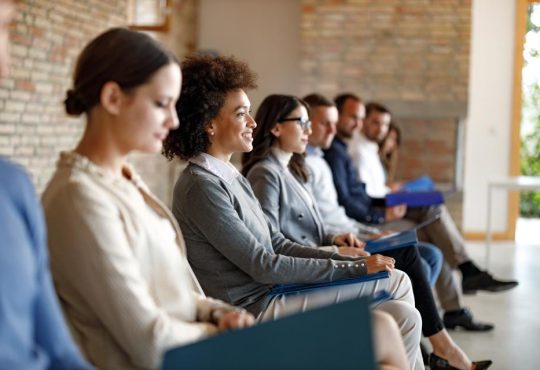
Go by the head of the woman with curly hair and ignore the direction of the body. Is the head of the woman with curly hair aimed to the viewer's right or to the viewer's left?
to the viewer's right

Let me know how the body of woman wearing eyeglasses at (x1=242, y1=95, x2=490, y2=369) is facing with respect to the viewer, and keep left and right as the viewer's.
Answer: facing to the right of the viewer

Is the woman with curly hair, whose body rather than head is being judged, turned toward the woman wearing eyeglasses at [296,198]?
no

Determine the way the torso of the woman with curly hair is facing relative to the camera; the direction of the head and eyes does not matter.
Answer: to the viewer's right

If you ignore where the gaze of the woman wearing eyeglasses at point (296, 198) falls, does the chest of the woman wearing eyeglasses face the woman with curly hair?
no

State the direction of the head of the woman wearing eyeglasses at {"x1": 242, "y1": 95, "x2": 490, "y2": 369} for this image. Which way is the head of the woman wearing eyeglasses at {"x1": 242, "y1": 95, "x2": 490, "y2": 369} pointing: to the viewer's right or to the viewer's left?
to the viewer's right

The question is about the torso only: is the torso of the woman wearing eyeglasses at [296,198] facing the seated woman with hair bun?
no

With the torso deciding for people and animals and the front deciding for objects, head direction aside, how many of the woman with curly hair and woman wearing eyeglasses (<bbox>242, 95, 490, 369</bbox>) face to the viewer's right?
2

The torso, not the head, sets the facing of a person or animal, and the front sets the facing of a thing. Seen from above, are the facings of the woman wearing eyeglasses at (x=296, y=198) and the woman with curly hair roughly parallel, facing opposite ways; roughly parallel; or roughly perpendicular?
roughly parallel
